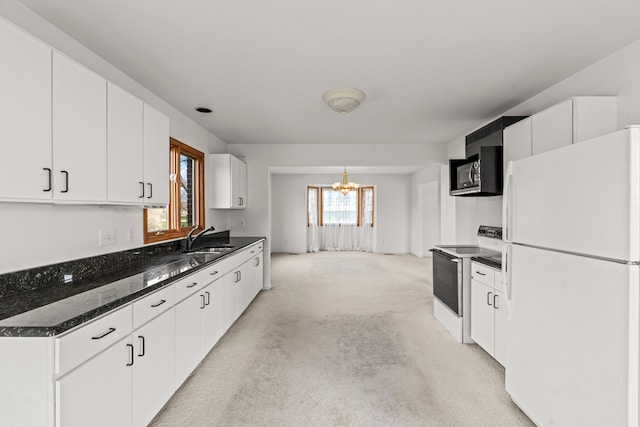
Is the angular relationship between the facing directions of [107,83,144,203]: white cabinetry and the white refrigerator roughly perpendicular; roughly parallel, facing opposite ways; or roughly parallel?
roughly parallel, facing opposite ways

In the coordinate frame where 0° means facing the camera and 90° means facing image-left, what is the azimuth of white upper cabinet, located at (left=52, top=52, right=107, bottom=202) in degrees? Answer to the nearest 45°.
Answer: approximately 315°

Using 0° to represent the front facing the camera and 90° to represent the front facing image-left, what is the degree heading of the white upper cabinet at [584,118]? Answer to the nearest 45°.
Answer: approximately 45°

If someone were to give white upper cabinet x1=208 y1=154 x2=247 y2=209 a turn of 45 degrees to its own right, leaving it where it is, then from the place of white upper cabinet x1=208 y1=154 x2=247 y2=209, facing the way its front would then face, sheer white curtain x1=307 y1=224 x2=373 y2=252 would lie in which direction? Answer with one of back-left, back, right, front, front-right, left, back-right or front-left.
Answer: left

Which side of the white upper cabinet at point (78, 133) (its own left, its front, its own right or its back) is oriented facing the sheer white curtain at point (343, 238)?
left

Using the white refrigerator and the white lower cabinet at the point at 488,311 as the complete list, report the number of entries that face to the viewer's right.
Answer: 0

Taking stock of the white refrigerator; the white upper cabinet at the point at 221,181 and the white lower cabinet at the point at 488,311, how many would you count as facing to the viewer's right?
1

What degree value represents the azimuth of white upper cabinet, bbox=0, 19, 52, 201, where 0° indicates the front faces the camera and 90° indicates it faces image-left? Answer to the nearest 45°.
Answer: approximately 315°

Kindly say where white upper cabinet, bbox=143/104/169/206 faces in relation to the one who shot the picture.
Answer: facing the viewer and to the right of the viewer

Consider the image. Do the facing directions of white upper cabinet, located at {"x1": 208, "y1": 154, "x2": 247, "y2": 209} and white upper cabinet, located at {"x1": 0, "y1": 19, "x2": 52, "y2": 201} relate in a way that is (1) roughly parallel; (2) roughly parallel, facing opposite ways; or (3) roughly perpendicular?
roughly parallel

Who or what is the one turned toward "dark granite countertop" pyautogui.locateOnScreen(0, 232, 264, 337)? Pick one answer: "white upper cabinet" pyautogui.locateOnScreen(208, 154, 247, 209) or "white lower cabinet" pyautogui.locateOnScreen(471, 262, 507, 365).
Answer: the white lower cabinet
